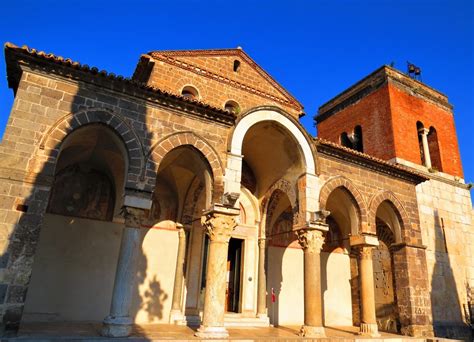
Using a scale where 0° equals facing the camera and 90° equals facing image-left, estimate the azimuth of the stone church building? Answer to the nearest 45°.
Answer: approximately 315°
